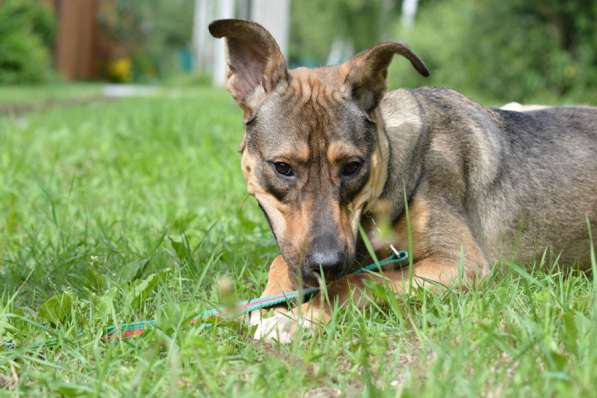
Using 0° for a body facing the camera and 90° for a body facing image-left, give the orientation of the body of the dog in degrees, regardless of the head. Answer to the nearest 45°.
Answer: approximately 45°
